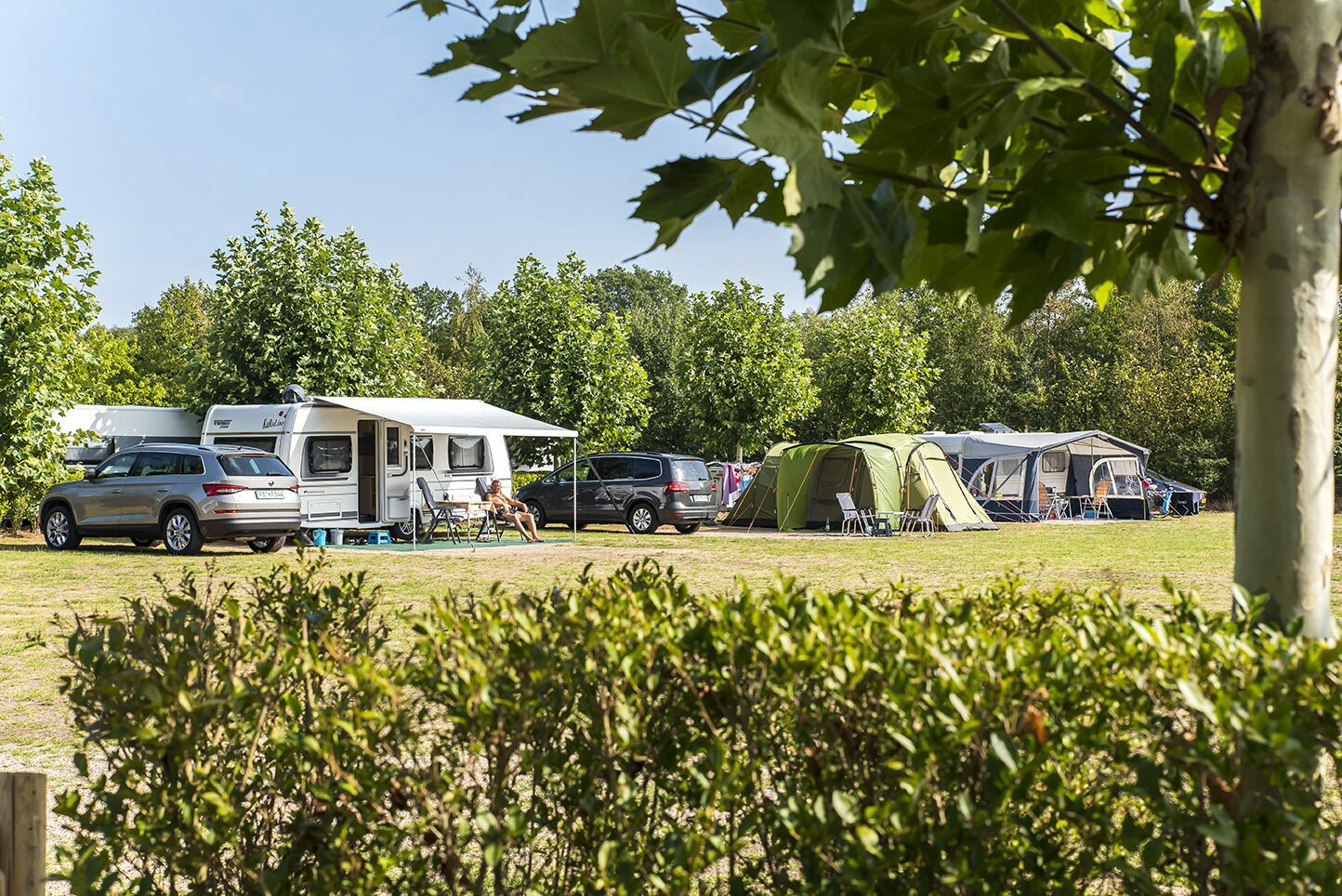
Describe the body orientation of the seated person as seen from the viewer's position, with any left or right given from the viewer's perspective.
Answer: facing the viewer and to the right of the viewer

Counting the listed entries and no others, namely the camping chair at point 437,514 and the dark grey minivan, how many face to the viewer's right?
1

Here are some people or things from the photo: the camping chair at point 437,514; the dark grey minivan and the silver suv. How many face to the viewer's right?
1

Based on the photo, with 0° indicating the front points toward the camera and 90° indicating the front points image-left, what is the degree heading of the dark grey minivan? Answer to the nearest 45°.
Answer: approximately 135°

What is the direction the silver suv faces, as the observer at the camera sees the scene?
facing away from the viewer and to the left of the viewer

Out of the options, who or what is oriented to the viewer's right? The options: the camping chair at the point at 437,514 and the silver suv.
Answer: the camping chair

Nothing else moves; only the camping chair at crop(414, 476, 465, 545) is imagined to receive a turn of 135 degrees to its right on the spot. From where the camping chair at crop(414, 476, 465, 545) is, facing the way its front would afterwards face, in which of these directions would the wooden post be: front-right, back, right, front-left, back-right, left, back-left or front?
front-left

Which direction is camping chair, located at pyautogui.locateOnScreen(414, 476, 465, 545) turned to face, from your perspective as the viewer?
facing to the right of the viewer

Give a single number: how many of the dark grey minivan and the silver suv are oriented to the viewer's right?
0

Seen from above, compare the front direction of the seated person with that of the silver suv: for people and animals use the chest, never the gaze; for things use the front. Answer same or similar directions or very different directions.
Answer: very different directions

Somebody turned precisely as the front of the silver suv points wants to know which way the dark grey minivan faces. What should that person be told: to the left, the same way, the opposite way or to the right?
the same way

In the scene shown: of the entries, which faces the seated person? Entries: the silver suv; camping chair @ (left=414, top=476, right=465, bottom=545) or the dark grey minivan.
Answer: the camping chair
